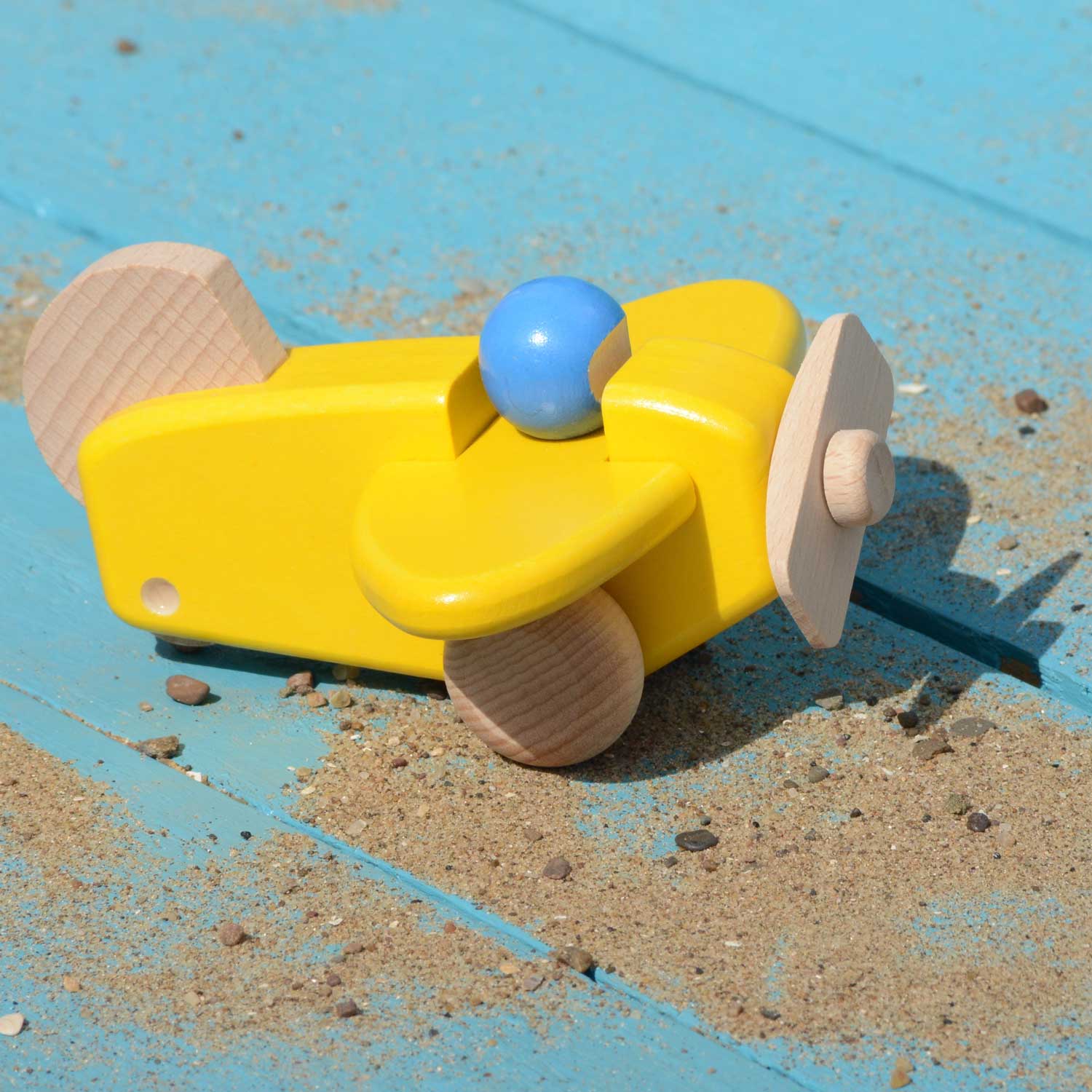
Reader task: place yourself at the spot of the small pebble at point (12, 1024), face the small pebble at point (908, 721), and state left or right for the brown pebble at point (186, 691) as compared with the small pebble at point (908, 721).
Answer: left

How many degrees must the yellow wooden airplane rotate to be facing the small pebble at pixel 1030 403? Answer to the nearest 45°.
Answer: approximately 90° to its left

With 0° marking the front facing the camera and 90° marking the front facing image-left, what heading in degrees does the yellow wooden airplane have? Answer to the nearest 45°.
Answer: approximately 315°
